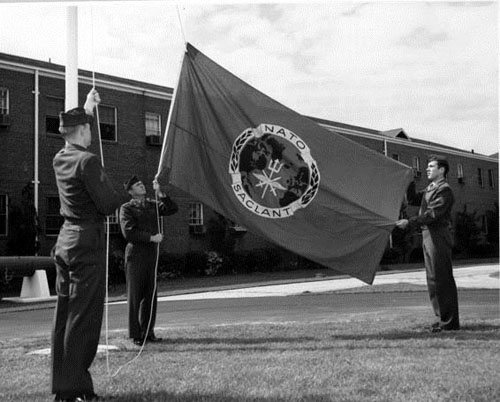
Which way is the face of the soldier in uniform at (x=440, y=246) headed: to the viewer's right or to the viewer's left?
to the viewer's left

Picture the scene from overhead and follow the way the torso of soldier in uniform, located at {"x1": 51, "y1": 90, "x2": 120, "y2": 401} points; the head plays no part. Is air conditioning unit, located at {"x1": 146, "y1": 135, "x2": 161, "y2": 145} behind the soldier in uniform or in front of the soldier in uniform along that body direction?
in front

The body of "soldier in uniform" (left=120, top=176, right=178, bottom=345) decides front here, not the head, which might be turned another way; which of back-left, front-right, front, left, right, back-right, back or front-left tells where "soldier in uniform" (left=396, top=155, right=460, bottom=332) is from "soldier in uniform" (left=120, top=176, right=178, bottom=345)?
front-left

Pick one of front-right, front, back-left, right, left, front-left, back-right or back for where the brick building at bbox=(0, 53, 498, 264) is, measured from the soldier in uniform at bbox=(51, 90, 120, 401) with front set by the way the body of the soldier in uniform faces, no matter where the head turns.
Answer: front-left

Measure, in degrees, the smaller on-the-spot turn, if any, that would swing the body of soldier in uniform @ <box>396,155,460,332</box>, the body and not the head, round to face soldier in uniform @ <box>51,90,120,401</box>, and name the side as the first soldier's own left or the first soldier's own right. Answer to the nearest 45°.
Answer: approximately 45° to the first soldier's own left

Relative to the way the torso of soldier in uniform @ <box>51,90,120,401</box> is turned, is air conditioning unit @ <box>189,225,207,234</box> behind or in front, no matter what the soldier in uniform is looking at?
in front

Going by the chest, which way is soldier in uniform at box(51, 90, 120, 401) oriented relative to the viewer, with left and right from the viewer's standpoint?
facing away from the viewer and to the right of the viewer

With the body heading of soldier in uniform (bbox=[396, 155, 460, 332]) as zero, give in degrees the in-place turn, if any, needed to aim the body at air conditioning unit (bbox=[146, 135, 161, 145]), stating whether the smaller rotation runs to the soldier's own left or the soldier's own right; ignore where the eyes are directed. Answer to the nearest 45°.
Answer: approximately 45° to the soldier's own right

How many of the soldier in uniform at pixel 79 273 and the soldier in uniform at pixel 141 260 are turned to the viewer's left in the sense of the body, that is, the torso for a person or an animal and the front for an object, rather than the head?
0

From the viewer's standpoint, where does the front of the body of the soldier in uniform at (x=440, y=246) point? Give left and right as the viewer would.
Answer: facing to the left of the viewer

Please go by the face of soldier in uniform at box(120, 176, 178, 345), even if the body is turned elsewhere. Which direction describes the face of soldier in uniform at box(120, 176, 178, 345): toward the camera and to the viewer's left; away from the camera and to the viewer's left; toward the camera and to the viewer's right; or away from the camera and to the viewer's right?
toward the camera and to the viewer's right

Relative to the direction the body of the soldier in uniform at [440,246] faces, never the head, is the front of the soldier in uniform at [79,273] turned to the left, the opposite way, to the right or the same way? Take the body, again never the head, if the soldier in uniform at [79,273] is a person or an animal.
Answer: to the right

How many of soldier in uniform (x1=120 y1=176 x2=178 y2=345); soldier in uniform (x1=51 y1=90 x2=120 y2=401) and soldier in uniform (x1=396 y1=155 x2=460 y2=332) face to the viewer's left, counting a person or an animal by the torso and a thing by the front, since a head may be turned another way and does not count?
1
